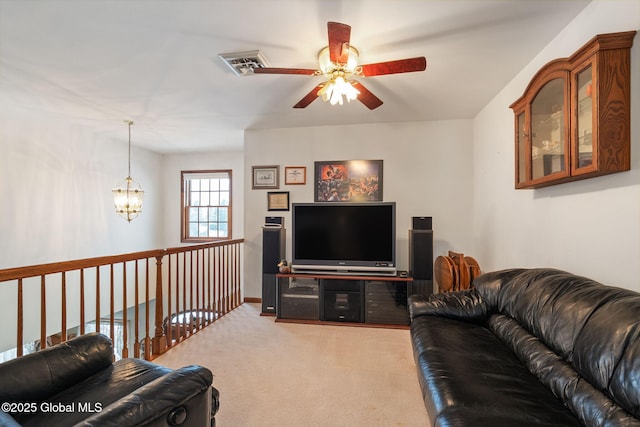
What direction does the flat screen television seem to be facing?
toward the camera

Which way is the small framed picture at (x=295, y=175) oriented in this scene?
toward the camera

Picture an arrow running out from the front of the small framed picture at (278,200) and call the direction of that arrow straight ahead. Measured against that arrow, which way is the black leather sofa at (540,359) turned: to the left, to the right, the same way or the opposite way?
to the right

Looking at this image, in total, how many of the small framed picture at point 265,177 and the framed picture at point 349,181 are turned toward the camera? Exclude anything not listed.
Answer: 2

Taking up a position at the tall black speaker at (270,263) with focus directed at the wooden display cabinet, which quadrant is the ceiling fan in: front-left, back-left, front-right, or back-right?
front-right

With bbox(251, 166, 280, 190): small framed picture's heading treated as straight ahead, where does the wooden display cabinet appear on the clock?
The wooden display cabinet is roughly at 11 o'clock from the small framed picture.

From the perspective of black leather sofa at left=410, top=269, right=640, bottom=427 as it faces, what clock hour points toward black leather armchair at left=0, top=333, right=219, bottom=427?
black leather armchair at left=0, top=333, right=219, bottom=427 is roughly at 12 o'clock from black leather sofa at left=410, top=269, right=640, bottom=427.

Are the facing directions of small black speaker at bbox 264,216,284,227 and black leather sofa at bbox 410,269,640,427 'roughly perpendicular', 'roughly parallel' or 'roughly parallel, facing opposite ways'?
roughly perpendicular

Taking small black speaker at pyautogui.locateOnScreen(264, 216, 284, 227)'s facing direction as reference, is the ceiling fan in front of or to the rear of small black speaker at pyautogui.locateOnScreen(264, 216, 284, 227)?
in front

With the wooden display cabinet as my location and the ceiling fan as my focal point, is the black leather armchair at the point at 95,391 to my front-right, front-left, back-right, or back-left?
front-left

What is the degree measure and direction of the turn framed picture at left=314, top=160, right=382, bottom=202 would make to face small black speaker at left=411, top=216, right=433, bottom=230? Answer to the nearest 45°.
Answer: approximately 45° to its left

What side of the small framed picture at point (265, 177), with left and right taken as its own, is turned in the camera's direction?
front

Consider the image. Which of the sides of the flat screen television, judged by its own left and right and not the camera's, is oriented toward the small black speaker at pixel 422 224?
left
